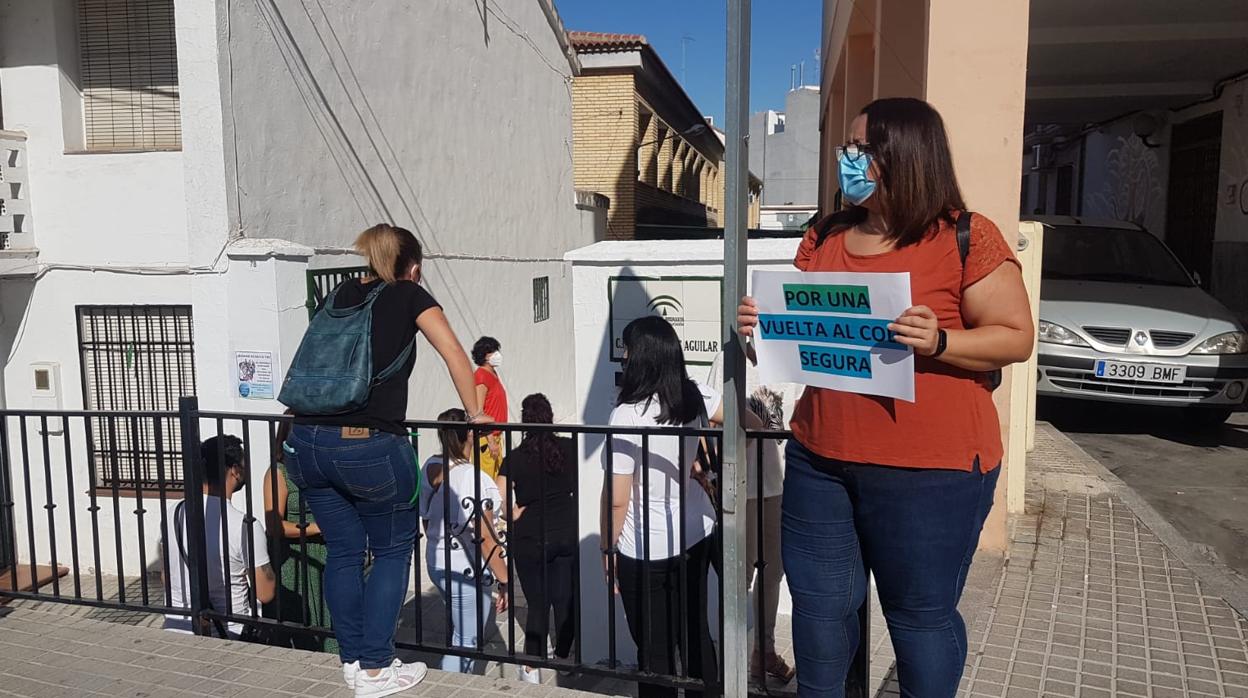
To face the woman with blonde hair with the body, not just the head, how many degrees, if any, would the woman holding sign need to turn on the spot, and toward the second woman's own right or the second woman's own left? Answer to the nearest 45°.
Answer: approximately 45° to the second woman's own right

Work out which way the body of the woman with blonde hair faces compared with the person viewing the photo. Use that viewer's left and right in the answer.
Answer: facing away from the viewer and to the right of the viewer

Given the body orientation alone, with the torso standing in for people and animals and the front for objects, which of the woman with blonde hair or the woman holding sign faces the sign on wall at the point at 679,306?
the woman with blonde hair

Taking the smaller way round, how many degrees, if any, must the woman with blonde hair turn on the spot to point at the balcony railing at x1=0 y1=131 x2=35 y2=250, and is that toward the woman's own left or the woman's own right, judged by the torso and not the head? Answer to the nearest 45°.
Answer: approximately 90° to the woman's own left

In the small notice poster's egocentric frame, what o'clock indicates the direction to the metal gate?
The metal gate is roughly at 9 o'clock from the small notice poster.

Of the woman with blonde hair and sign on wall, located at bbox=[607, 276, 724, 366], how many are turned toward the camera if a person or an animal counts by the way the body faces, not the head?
1

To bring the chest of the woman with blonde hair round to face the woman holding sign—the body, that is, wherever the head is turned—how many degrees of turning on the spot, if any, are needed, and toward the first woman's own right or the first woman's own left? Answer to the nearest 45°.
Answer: approximately 90° to the first woman's own right

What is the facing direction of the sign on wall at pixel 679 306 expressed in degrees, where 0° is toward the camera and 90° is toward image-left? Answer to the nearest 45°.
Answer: approximately 0°

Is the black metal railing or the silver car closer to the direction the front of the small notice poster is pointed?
the black metal railing

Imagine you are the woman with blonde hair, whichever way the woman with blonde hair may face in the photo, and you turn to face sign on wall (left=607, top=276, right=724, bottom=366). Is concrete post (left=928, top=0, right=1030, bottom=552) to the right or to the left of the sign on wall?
right

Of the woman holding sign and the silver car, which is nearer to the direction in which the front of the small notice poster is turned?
the woman holding sign

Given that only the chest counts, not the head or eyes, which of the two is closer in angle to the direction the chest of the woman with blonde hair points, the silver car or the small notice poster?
the silver car
